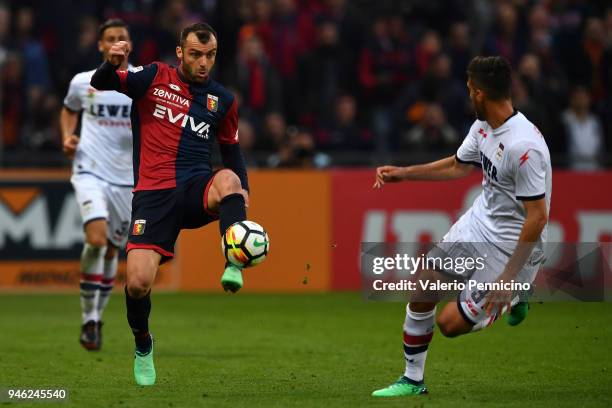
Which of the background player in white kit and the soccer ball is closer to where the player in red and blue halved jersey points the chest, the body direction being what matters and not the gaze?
the soccer ball

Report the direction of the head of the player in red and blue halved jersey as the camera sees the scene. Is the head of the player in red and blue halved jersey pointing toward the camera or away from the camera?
toward the camera

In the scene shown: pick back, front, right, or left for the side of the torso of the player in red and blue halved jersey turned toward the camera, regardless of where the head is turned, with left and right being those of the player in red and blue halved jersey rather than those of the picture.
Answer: front

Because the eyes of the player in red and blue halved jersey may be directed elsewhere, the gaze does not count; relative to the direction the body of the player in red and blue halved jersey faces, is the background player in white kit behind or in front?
behind

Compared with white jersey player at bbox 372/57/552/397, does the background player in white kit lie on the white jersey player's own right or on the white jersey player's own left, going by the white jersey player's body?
on the white jersey player's own right

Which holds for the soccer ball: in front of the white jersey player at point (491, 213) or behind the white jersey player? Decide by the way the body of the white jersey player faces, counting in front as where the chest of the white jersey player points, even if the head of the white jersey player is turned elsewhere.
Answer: in front

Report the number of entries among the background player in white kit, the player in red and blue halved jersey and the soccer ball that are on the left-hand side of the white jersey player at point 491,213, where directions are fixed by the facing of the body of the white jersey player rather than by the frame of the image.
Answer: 0

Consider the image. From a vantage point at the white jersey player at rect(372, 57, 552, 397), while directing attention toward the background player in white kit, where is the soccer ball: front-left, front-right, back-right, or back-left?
front-left

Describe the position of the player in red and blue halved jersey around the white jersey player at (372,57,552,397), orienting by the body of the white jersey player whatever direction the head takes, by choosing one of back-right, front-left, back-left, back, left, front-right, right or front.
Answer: front-right

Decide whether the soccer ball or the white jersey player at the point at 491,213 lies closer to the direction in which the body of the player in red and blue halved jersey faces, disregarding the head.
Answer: the soccer ball

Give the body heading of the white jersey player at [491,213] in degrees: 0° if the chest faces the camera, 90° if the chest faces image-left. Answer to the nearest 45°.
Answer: approximately 45°

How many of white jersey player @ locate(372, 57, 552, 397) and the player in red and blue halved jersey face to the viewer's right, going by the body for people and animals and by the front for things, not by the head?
0

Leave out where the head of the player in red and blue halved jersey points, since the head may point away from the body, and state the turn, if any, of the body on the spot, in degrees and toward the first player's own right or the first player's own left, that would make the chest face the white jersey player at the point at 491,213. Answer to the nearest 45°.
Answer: approximately 45° to the first player's own left

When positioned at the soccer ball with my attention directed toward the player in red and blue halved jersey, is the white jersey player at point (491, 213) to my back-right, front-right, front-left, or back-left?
back-right

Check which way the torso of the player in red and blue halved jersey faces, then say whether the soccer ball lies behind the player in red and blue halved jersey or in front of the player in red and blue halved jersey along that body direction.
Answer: in front

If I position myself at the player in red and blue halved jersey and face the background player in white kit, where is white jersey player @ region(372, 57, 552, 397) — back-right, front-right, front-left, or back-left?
back-right

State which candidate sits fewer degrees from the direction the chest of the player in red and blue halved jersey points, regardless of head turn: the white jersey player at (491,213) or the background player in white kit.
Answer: the white jersey player
